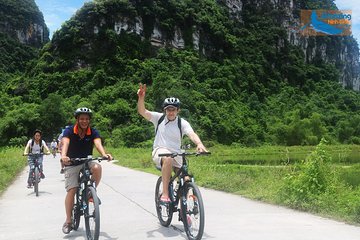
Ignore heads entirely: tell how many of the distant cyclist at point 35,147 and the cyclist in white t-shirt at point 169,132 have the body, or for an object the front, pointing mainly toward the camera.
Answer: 2

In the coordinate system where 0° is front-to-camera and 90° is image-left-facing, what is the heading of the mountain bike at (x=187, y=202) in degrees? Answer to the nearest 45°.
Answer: approximately 315°

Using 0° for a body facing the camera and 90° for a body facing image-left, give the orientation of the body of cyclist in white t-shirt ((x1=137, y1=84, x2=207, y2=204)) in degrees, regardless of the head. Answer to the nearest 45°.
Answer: approximately 0°

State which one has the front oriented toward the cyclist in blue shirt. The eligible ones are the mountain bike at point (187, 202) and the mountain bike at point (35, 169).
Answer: the mountain bike at point (35, 169)

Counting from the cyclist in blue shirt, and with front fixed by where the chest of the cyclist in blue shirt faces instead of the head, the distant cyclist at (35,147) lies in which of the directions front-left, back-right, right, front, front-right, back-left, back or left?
back

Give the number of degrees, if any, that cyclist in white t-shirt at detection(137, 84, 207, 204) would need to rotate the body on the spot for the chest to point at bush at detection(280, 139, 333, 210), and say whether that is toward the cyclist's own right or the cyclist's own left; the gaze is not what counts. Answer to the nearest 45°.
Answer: approximately 135° to the cyclist's own left

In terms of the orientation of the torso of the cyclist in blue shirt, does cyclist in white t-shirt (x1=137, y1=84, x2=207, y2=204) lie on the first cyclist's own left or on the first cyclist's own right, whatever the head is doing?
on the first cyclist's own left

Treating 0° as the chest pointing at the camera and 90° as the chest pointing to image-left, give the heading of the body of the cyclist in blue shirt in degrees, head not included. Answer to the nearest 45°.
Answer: approximately 0°
